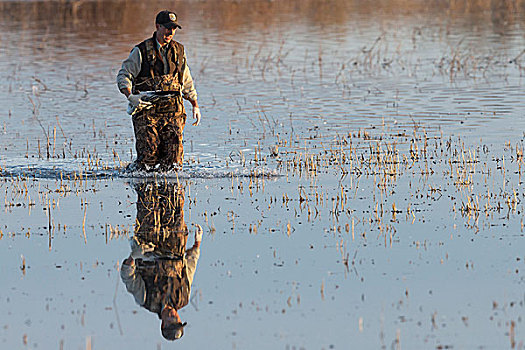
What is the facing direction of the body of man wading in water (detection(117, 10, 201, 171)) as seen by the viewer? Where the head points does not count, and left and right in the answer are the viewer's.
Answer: facing the viewer and to the right of the viewer

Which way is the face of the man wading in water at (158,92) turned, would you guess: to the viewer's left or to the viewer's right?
to the viewer's right
